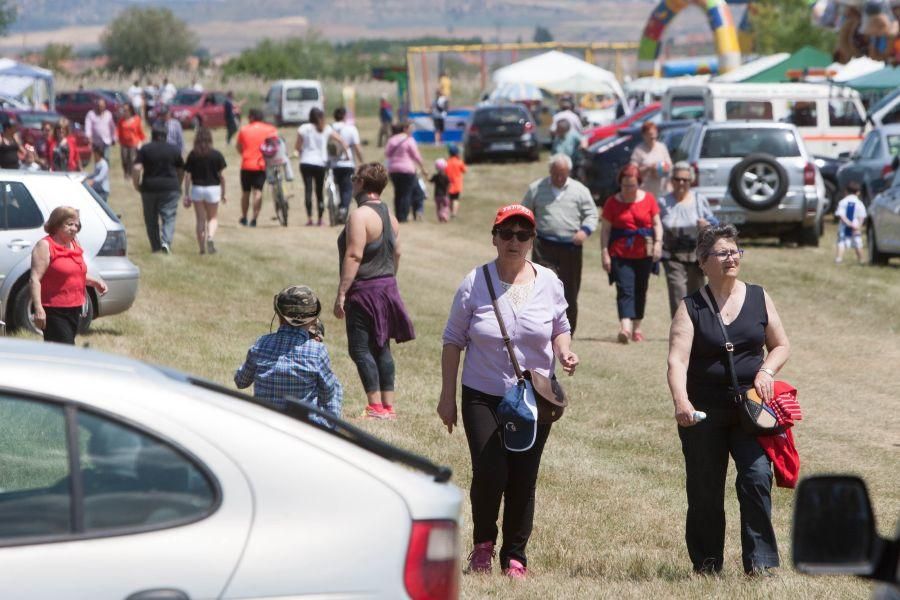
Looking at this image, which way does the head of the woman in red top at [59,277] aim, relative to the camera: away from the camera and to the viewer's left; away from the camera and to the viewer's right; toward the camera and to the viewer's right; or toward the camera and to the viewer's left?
toward the camera and to the viewer's right

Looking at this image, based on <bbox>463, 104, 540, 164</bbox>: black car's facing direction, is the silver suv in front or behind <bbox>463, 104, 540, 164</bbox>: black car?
behind

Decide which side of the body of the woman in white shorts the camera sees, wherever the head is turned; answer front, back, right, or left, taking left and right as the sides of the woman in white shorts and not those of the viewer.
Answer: back

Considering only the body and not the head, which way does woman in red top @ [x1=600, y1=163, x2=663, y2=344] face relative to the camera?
toward the camera

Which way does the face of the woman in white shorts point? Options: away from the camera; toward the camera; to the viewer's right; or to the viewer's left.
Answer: away from the camera

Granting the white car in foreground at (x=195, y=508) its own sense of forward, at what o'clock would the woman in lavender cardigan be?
The woman in lavender cardigan is roughly at 4 o'clock from the white car in foreground.

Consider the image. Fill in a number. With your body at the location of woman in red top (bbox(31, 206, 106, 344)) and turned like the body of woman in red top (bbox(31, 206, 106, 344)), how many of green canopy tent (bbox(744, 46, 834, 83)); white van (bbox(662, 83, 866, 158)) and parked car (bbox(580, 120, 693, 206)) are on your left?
3

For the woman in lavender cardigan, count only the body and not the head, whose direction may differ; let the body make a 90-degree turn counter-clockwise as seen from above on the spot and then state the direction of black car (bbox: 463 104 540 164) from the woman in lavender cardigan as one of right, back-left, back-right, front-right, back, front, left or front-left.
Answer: left

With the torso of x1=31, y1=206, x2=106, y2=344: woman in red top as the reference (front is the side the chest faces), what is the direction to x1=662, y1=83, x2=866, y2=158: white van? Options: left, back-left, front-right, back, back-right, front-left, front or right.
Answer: left

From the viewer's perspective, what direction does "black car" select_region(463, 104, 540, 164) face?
away from the camera

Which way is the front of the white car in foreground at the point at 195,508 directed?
to the viewer's left

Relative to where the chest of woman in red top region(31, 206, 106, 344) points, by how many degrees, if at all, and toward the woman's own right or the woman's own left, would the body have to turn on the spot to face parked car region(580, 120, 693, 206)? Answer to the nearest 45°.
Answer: approximately 90° to the woman's own left

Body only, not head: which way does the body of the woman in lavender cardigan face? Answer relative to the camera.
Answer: toward the camera

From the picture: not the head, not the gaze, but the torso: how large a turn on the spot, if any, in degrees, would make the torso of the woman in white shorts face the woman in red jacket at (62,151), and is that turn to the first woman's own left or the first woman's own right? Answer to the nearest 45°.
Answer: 0° — they already face them
